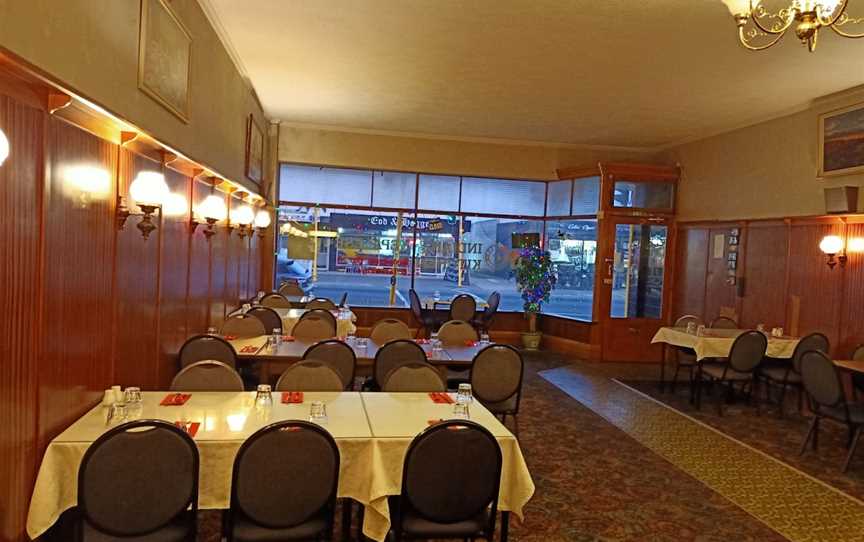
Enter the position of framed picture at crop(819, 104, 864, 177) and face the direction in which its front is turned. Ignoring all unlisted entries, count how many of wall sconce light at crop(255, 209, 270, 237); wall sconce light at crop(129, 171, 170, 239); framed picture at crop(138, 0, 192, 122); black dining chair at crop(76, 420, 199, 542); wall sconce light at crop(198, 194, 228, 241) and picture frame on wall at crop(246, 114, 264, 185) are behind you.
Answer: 0

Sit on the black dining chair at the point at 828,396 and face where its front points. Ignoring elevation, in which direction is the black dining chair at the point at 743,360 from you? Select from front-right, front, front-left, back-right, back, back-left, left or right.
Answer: left

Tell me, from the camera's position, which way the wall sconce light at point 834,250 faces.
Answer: facing the viewer and to the left of the viewer

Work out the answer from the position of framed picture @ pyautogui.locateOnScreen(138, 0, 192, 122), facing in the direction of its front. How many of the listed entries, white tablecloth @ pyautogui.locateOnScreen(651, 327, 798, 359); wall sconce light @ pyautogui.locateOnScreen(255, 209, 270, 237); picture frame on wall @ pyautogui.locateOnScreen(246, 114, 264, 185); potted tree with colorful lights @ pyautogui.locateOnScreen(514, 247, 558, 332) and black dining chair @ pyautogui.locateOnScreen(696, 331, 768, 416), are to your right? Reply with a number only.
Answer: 0

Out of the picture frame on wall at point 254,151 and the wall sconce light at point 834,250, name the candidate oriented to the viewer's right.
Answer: the picture frame on wall

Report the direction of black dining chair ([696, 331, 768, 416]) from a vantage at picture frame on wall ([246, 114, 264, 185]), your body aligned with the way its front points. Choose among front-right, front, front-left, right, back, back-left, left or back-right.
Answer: front-right

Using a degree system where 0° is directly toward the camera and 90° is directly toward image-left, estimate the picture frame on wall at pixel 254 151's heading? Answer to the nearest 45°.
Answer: approximately 270°

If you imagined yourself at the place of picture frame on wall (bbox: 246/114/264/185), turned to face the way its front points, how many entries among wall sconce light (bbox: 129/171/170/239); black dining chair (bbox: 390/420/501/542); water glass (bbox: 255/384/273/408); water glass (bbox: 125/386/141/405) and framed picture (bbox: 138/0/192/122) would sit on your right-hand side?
5

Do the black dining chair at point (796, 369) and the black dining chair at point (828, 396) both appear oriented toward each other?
no

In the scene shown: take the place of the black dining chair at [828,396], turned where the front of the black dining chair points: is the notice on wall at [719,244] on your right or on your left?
on your left

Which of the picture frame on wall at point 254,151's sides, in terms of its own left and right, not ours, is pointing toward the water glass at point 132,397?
right

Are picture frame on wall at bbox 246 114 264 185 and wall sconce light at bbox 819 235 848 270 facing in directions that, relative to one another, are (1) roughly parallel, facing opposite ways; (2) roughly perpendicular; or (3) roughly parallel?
roughly parallel, facing opposite ways

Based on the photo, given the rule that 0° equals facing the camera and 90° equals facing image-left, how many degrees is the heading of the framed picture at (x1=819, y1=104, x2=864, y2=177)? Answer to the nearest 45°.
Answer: approximately 45°

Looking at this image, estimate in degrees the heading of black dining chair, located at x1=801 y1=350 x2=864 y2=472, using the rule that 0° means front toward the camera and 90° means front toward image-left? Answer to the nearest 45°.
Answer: approximately 225°
